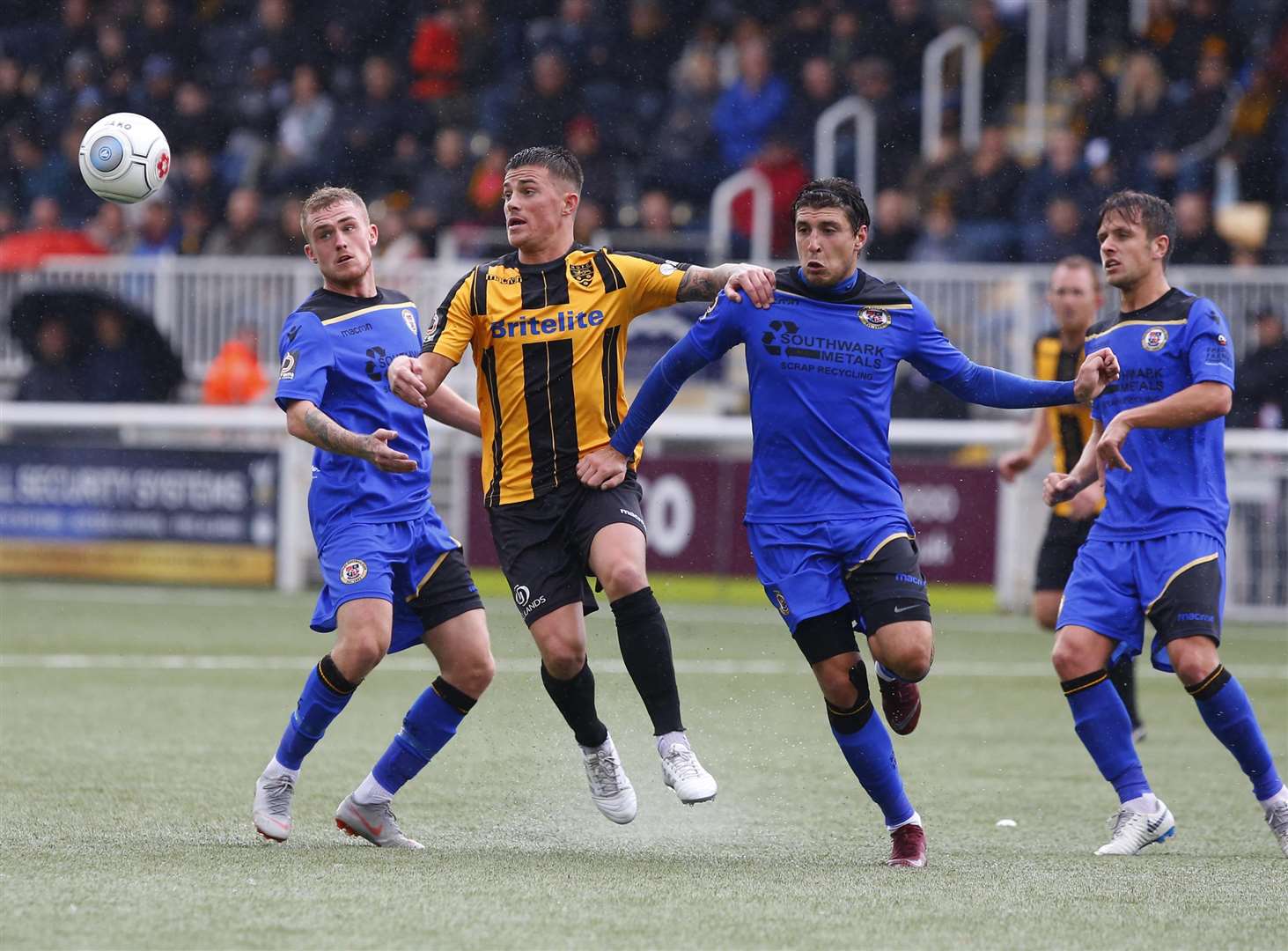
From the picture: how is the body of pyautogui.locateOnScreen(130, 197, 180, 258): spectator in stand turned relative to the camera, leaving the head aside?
toward the camera

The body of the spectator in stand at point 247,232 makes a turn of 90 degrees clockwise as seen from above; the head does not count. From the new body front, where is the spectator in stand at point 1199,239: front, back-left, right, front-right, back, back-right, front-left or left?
back-left

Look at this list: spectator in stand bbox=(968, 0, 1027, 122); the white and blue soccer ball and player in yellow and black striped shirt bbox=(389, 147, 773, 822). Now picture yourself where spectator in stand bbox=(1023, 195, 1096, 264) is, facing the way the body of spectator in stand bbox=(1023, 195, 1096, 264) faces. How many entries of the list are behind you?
1

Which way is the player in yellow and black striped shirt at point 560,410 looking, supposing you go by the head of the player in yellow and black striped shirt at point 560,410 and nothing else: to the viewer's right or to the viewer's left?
to the viewer's left

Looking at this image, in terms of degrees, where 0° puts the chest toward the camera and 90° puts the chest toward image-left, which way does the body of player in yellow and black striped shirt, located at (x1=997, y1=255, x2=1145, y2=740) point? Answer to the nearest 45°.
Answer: approximately 45°

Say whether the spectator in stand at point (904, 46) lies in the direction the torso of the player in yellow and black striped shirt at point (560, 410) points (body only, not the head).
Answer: no

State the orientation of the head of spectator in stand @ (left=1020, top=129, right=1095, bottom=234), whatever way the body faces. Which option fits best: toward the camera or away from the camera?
toward the camera

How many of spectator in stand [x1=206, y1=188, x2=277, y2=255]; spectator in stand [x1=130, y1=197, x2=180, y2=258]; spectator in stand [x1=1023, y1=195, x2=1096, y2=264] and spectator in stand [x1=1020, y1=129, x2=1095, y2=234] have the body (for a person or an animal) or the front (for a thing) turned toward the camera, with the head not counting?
4

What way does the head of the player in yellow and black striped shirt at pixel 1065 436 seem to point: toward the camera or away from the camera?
toward the camera

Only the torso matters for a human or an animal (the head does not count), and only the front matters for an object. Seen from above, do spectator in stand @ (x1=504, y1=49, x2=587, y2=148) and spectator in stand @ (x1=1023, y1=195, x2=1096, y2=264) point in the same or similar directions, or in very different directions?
same or similar directions

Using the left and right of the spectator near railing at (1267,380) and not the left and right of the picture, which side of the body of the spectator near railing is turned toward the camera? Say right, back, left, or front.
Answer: front

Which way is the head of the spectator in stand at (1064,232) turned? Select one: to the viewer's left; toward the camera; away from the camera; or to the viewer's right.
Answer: toward the camera

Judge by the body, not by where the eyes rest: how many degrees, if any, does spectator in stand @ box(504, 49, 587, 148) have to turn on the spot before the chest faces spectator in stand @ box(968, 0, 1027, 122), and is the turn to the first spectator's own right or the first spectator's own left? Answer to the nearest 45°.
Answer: approximately 90° to the first spectator's own left

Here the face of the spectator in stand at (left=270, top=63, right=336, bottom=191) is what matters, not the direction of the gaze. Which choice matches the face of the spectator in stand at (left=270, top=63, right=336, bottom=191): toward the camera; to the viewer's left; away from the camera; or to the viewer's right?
toward the camera

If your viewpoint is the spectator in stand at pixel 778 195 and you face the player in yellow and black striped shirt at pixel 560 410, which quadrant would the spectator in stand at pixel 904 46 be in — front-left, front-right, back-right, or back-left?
back-left

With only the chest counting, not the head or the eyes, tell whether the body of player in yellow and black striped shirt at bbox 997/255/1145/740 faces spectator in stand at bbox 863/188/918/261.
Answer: no

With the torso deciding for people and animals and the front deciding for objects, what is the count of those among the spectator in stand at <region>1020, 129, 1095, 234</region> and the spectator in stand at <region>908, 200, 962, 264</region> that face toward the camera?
2

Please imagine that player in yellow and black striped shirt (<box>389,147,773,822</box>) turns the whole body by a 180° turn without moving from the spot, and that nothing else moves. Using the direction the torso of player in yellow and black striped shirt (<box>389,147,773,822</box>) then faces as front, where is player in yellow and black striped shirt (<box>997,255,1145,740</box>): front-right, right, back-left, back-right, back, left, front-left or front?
front-right

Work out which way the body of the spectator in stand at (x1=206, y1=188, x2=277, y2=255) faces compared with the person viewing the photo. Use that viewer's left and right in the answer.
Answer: facing the viewer
